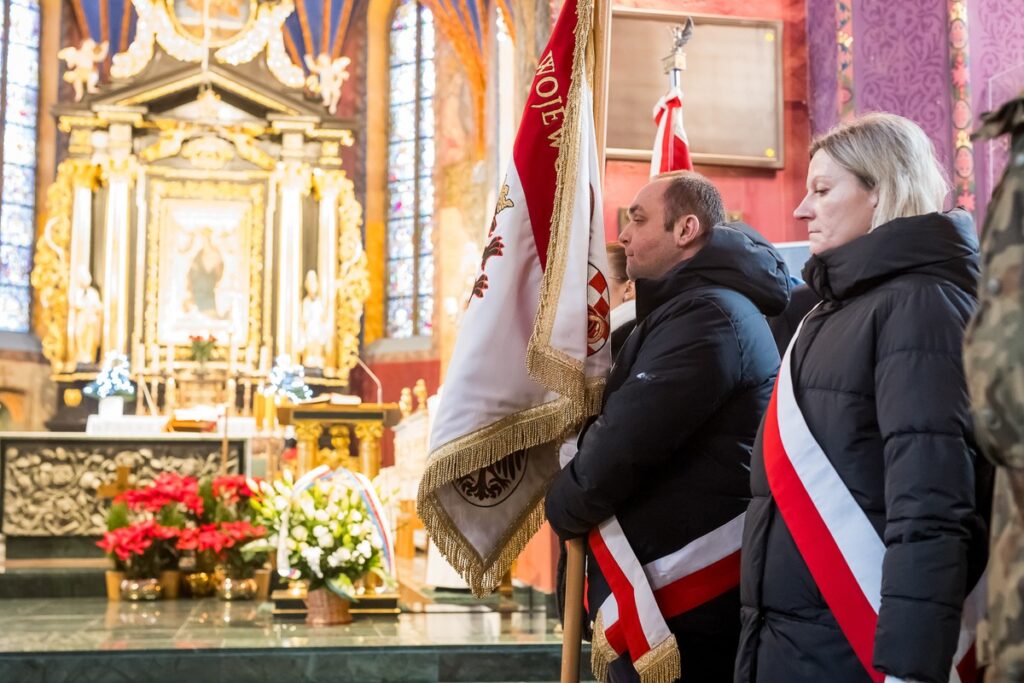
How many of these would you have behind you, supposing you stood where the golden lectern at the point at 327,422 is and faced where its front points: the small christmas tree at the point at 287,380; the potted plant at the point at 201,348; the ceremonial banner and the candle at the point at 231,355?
3

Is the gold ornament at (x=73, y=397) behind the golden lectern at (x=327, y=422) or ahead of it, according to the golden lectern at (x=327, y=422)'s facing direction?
behind

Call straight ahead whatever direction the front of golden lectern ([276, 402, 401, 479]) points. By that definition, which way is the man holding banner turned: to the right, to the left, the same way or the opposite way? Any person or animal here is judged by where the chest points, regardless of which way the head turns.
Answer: to the right

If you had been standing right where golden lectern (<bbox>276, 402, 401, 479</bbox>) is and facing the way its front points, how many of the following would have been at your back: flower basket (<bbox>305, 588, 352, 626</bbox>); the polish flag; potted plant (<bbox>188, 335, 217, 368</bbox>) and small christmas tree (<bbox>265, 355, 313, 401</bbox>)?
2

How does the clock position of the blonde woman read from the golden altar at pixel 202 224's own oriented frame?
The blonde woman is roughly at 12 o'clock from the golden altar.

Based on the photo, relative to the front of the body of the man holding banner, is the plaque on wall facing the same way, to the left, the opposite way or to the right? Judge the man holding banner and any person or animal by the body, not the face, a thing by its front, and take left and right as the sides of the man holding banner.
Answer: to the left

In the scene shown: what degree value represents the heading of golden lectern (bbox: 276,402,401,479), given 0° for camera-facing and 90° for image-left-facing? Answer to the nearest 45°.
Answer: approximately 0°

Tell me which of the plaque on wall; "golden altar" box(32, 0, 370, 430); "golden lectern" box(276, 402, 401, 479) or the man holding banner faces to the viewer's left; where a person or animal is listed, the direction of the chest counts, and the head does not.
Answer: the man holding banner

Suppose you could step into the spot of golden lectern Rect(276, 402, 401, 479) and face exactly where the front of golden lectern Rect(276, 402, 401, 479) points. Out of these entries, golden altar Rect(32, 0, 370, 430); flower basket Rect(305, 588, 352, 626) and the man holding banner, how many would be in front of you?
2

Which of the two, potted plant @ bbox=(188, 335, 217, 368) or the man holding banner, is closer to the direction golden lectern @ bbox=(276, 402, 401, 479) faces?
the man holding banner

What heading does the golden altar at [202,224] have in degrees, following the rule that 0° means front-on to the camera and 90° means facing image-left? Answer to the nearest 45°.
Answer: approximately 0°

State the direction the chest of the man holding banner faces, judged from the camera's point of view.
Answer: to the viewer's left
